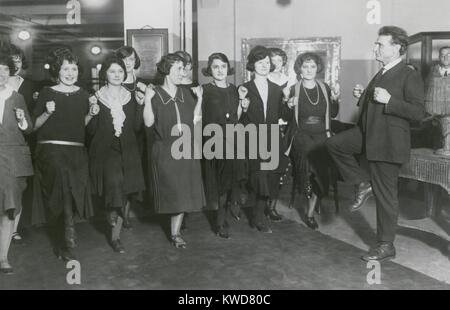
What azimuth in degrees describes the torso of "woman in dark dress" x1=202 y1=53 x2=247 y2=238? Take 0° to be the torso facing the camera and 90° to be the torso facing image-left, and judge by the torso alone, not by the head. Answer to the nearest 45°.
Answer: approximately 0°

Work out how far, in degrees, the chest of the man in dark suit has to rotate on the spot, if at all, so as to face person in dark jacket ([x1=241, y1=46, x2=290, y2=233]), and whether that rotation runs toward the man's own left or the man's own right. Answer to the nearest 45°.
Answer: approximately 45° to the man's own right

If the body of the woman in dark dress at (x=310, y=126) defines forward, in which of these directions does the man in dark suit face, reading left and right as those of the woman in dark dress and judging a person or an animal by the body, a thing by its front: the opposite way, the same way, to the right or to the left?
to the right

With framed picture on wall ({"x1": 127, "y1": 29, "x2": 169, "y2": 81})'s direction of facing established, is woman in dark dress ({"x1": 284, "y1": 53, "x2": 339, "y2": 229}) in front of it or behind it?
in front

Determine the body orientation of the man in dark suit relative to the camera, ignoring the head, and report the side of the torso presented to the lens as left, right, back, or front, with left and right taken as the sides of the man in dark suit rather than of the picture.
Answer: left

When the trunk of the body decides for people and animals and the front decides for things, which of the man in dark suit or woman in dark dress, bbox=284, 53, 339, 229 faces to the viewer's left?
the man in dark suit

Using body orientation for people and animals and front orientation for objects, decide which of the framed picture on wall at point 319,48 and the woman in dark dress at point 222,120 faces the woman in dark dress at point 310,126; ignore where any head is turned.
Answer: the framed picture on wall

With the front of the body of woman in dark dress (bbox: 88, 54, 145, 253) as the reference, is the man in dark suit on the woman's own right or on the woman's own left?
on the woman's own left

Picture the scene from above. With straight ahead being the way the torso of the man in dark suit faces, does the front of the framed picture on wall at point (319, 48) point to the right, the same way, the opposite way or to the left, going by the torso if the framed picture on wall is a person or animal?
to the left

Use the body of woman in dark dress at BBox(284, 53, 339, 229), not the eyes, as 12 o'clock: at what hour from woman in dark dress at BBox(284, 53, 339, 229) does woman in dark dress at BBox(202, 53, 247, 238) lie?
woman in dark dress at BBox(202, 53, 247, 238) is roughly at 2 o'clock from woman in dark dress at BBox(284, 53, 339, 229).

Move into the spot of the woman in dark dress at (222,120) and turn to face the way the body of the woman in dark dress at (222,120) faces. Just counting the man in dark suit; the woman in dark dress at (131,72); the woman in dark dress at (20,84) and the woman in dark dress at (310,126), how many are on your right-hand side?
2

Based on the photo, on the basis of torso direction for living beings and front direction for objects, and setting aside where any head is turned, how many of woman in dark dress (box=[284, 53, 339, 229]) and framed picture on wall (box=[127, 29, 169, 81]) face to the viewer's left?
0
